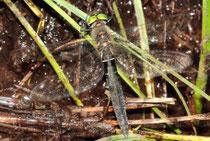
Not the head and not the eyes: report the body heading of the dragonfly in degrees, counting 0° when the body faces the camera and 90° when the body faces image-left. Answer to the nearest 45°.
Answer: approximately 180°

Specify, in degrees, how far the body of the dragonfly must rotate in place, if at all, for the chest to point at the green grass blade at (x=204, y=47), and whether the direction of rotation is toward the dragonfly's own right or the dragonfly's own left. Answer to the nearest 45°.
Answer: approximately 135° to the dragonfly's own right
